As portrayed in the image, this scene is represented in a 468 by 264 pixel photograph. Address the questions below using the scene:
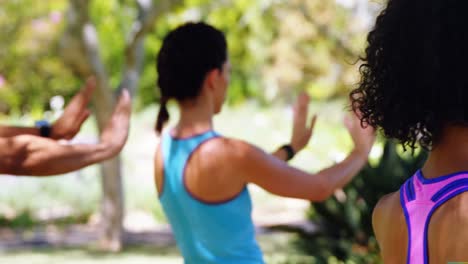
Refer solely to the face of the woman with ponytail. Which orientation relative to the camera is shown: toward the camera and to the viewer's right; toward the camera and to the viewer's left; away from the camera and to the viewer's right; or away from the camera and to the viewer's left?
away from the camera and to the viewer's right

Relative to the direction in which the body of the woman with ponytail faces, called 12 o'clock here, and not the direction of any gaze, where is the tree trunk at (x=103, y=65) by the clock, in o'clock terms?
The tree trunk is roughly at 10 o'clock from the woman with ponytail.

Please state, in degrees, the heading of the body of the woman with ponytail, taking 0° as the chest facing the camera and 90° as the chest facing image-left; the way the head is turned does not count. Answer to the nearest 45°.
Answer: approximately 225°

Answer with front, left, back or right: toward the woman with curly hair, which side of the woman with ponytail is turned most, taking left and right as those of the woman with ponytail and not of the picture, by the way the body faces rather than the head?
right

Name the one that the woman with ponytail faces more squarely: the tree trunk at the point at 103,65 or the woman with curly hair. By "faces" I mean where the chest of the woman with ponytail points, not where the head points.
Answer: the tree trunk
